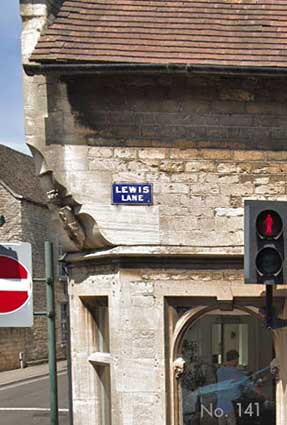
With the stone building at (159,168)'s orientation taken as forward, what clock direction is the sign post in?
The sign post is roughly at 1 o'clock from the stone building.

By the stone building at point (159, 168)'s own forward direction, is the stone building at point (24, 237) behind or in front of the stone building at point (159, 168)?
behind

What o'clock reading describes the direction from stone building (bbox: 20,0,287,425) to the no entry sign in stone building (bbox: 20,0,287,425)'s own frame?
The no entry sign is roughly at 1 o'clock from the stone building.

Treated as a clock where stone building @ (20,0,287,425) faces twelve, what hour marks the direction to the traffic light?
The traffic light is roughly at 11 o'clock from the stone building.

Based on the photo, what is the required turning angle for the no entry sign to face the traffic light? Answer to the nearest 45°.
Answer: approximately 90° to its left

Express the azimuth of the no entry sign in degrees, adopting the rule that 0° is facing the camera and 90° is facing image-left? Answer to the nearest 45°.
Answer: approximately 0°

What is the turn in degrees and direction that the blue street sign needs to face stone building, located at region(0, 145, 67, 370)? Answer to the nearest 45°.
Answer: approximately 180°

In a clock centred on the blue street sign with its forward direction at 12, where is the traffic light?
The traffic light is roughly at 11 o'clock from the blue street sign.

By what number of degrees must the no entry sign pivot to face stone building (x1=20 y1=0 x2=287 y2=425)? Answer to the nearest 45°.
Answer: approximately 135° to its left
